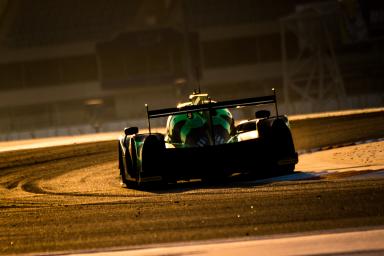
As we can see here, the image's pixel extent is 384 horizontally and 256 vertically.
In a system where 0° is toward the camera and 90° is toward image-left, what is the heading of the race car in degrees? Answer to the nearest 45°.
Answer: approximately 180°

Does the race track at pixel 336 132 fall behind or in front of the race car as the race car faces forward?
in front
